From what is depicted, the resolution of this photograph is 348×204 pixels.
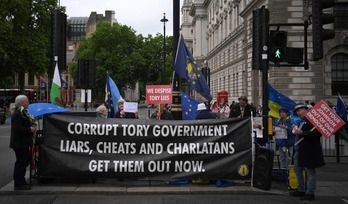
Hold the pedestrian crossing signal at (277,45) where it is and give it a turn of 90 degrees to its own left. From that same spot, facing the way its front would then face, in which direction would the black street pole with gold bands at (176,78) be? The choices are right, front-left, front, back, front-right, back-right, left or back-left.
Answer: back-left

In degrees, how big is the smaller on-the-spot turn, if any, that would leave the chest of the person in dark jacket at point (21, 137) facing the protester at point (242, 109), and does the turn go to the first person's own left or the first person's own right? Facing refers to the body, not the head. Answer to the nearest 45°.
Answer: approximately 45° to the first person's own left

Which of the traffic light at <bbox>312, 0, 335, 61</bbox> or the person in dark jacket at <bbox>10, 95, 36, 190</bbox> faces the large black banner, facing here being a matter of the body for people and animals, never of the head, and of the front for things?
the person in dark jacket

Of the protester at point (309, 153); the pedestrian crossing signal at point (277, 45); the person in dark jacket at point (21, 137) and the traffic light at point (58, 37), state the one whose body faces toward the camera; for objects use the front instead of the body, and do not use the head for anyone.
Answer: the pedestrian crossing signal

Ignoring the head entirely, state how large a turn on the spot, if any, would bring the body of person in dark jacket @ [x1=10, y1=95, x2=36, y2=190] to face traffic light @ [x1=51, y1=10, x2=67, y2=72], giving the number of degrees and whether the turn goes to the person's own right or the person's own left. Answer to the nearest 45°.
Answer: approximately 90° to the person's own left

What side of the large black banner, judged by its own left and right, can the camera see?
front

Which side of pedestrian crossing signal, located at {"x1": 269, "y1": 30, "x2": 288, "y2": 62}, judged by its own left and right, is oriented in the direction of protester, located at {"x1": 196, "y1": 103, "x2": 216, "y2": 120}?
right

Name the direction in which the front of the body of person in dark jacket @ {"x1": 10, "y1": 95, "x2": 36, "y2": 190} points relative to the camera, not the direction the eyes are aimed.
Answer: to the viewer's right

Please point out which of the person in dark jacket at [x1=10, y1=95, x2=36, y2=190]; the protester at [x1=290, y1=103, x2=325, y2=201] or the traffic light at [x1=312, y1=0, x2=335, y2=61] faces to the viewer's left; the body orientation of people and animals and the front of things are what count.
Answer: the protester

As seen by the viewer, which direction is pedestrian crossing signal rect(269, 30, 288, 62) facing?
toward the camera

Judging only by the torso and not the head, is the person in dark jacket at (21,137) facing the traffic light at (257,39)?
yes
